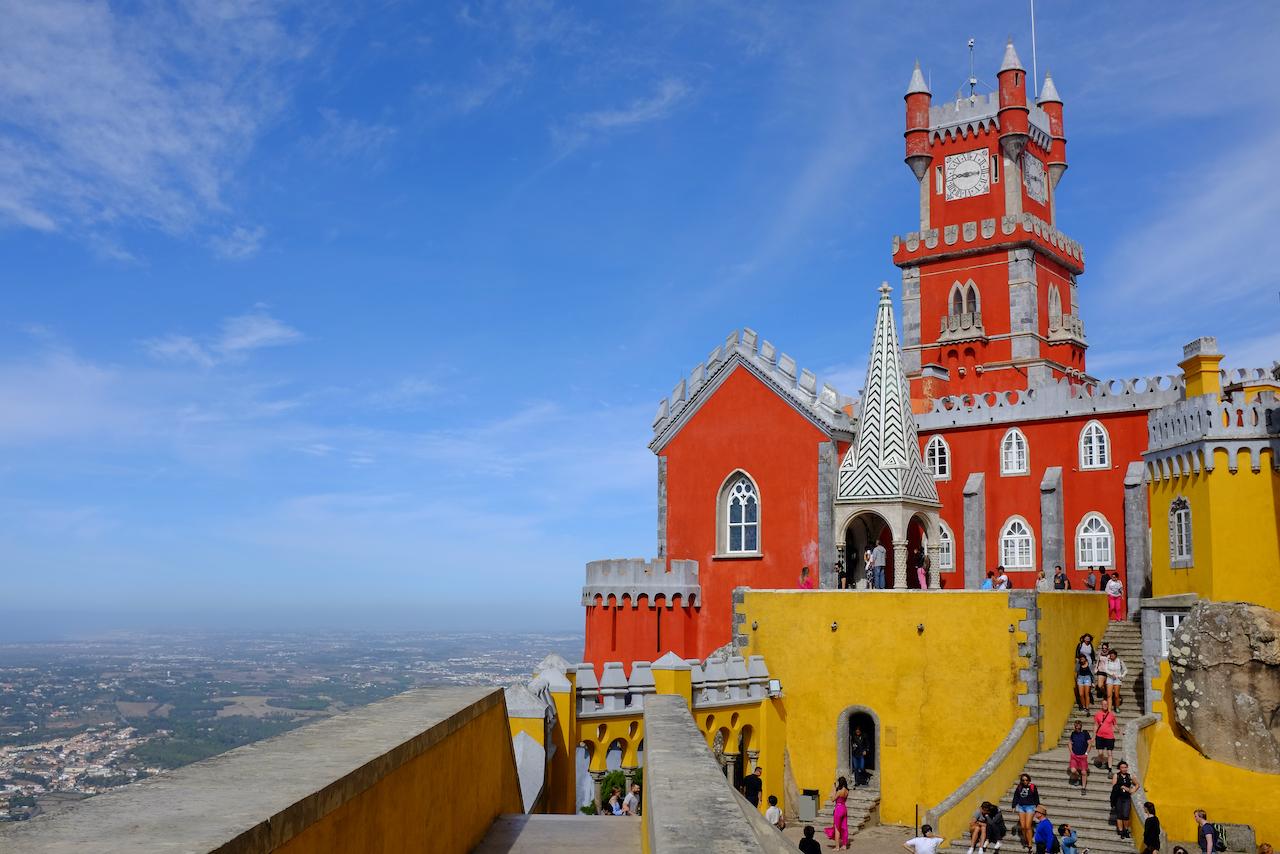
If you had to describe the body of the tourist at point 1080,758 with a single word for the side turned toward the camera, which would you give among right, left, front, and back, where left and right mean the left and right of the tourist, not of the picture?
front

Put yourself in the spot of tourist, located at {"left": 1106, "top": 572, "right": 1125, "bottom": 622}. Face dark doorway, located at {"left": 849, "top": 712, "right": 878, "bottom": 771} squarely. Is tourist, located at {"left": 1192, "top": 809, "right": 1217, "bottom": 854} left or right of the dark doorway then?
left

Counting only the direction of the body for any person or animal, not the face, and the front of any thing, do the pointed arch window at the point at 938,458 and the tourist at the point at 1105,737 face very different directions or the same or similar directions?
same or similar directions

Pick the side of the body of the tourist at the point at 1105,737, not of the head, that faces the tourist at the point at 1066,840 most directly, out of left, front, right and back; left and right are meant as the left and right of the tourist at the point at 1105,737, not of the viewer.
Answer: front

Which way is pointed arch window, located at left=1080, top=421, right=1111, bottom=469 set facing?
toward the camera

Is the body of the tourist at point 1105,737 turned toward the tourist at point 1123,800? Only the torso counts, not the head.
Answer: yes

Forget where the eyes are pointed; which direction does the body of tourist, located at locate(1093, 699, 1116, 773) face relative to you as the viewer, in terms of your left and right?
facing the viewer

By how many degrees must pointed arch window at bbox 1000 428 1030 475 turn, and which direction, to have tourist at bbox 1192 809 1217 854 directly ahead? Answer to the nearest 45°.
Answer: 0° — it already faces them

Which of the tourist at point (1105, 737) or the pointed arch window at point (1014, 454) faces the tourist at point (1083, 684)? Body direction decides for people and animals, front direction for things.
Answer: the pointed arch window

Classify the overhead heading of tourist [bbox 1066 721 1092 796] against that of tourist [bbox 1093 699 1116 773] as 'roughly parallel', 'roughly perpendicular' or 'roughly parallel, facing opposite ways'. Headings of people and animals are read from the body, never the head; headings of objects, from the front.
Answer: roughly parallel

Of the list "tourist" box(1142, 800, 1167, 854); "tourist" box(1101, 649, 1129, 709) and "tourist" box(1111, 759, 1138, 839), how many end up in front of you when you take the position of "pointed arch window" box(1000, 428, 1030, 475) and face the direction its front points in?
3

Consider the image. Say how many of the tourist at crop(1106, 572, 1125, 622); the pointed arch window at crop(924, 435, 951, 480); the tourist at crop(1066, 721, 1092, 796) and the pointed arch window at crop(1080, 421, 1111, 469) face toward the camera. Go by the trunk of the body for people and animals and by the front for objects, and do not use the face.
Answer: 4

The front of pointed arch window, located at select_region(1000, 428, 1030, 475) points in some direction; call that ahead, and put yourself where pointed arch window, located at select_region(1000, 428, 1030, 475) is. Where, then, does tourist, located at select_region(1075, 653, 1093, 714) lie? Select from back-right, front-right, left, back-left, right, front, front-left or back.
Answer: front
